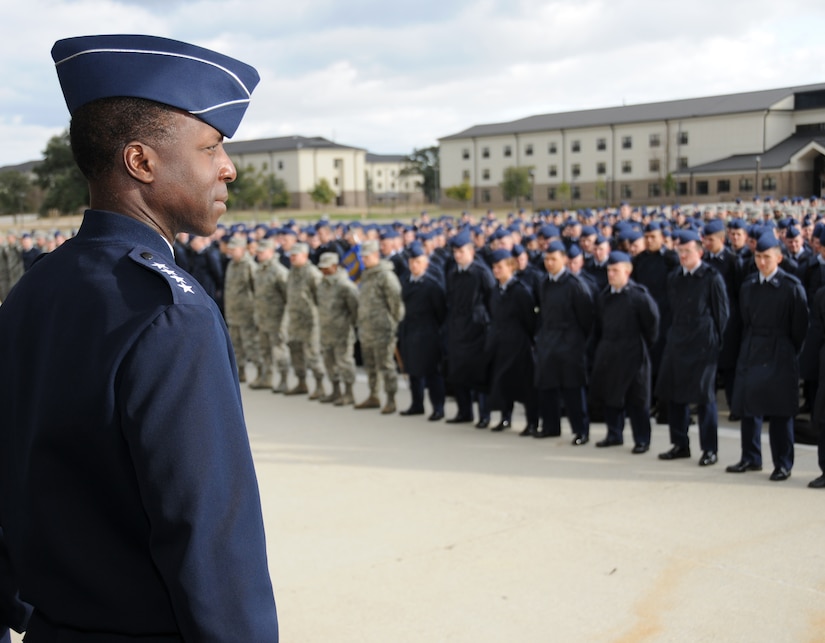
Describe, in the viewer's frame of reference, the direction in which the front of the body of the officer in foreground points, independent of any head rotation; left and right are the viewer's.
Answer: facing away from the viewer and to the right of the viewer

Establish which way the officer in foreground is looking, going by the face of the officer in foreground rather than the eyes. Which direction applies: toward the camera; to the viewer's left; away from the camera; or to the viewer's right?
to the viewer's right
